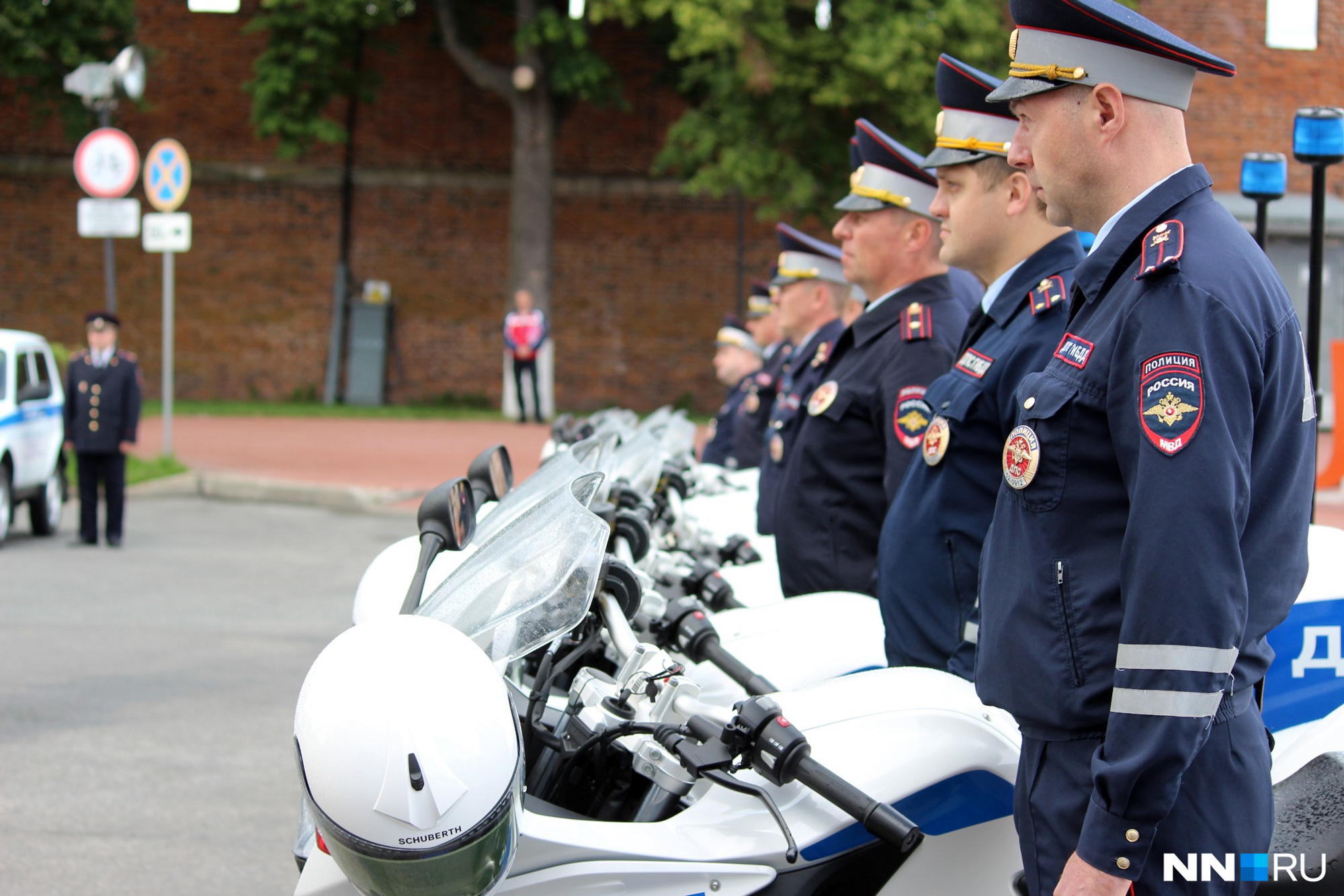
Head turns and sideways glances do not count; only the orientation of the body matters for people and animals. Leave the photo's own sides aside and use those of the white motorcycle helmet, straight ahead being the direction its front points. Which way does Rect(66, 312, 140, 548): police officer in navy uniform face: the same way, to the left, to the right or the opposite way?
the same way

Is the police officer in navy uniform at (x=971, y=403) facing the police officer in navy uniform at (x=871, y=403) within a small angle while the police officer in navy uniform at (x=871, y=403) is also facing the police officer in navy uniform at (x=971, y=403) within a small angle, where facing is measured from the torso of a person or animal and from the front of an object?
no

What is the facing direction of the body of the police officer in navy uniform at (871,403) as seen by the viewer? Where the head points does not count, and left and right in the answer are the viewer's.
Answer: facing to the left of the viewer

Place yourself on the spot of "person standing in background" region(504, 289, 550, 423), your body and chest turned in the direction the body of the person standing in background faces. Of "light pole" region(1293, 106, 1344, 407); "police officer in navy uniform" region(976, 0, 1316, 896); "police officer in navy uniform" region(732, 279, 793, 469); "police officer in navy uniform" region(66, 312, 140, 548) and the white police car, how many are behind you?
0

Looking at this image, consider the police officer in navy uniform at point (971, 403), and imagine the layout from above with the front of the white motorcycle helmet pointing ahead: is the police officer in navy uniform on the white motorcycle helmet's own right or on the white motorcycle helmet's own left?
on the white motorcycle helmet's own left

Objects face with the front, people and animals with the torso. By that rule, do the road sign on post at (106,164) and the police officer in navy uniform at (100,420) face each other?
no

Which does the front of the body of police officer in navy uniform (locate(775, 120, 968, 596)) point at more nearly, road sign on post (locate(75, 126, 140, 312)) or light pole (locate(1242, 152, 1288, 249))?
the road sign on post

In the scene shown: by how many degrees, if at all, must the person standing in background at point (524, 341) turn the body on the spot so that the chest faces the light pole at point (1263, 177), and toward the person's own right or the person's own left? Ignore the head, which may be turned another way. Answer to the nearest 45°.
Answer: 0° — they already face it

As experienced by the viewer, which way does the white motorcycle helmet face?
facing the viewer

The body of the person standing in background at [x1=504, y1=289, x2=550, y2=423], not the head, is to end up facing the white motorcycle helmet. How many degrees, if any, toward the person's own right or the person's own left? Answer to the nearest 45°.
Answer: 0° — they already face it

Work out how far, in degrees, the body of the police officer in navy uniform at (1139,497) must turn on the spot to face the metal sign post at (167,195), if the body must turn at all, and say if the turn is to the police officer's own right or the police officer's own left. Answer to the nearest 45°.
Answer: approximately 45° to the police officer's own right

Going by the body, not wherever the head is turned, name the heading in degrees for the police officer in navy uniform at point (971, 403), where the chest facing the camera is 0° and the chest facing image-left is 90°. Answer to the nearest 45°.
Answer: approximately 90°

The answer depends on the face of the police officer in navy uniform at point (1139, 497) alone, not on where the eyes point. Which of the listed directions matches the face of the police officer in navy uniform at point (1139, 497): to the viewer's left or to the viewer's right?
to the viewer's left

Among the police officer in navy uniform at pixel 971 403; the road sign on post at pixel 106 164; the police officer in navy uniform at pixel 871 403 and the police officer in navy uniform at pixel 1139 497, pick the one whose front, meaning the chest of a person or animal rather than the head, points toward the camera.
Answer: the road sign on post

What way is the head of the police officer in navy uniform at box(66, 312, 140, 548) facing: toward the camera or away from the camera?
toward the camera

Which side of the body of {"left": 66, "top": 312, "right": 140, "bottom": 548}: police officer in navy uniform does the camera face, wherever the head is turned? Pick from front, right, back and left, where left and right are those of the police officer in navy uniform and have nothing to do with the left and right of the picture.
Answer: front

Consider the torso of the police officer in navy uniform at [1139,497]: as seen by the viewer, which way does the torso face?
to the viewer's left

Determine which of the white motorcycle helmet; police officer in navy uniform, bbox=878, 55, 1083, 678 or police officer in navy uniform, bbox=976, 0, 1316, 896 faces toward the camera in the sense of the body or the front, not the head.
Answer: the white motorcycle helmet

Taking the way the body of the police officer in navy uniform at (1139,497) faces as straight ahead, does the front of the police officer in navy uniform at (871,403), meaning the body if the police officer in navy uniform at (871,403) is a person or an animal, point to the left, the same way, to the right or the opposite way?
the same way

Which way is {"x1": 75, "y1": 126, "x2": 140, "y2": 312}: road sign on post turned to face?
toward the camera

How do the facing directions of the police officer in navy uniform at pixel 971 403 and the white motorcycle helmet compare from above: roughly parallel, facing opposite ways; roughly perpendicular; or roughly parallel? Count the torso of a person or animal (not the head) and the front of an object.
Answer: roughly perpendicular

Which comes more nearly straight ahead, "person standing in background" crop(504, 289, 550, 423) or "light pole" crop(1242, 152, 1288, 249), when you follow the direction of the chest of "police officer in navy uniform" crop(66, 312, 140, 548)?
the light pole
